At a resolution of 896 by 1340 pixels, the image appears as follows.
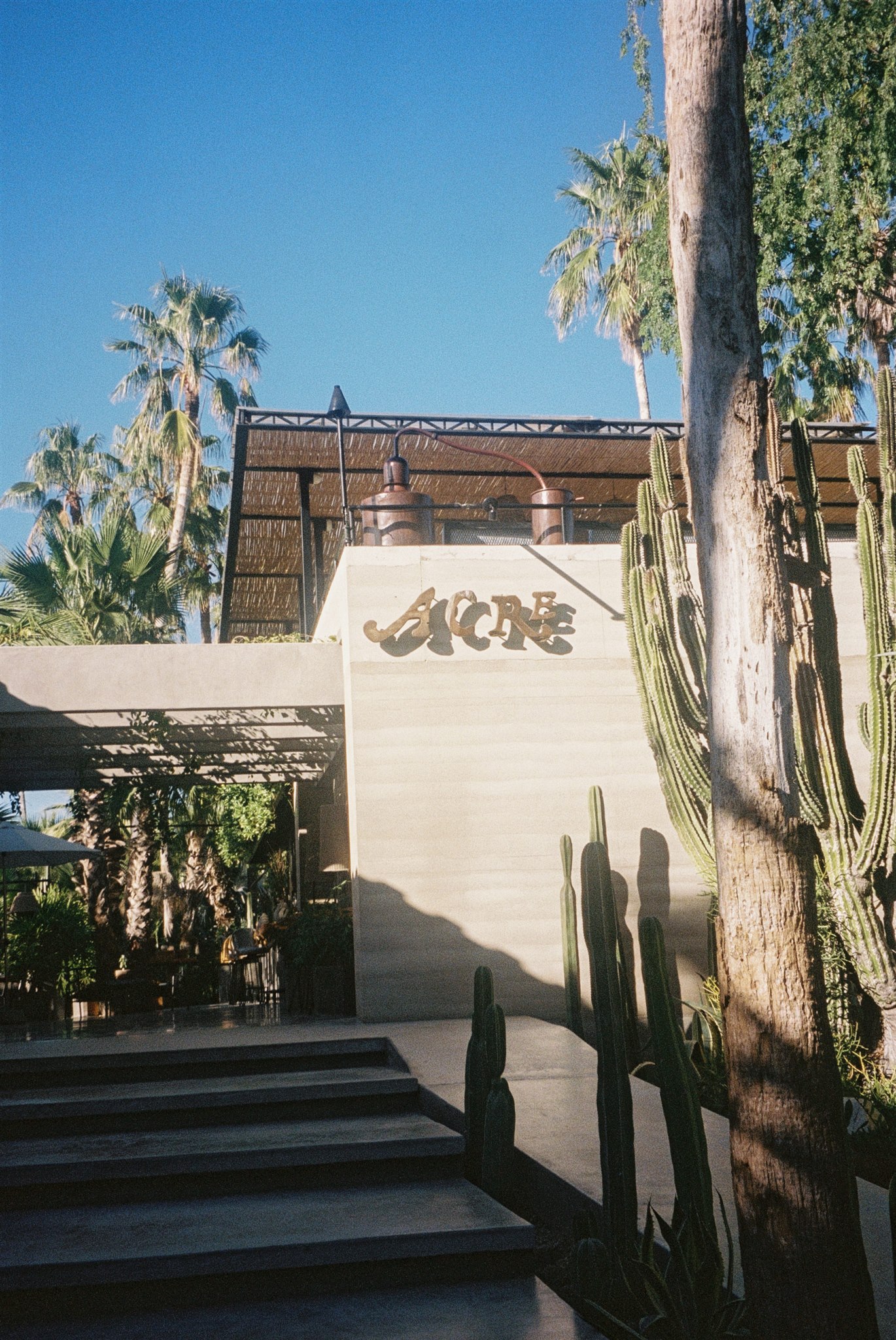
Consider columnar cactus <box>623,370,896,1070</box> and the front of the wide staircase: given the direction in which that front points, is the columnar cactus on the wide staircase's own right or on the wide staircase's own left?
on the wide staircase's own left

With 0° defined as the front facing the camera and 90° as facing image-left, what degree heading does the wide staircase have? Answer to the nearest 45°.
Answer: approximately 0°

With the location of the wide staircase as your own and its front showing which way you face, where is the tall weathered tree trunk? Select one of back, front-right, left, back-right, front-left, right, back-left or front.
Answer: front-left

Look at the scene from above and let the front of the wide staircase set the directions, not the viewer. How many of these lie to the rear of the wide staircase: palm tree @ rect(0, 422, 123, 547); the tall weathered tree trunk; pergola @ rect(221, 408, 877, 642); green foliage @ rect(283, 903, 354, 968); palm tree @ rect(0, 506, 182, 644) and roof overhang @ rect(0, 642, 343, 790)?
5

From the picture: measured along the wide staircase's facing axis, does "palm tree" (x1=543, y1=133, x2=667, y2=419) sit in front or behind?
behind

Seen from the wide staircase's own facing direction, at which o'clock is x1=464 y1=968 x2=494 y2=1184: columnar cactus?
The columnar cactus is roughly at 9 o'clock from the wide staircase.

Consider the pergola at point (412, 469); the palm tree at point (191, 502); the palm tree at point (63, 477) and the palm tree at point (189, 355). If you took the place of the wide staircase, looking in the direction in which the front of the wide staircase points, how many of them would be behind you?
4

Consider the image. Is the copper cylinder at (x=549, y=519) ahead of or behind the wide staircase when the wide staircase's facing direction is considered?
behind

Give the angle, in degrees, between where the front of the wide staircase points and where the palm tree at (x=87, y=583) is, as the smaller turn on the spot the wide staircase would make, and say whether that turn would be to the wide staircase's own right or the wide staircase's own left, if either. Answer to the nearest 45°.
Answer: approximately 180°

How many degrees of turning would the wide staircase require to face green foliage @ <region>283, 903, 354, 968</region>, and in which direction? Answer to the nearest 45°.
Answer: approximately 180°

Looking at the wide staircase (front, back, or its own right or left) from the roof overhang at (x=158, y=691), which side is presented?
back

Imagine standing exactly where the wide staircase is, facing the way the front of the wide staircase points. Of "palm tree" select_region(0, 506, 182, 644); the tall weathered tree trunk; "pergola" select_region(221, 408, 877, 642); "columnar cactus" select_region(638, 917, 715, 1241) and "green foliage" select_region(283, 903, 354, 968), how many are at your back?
3
